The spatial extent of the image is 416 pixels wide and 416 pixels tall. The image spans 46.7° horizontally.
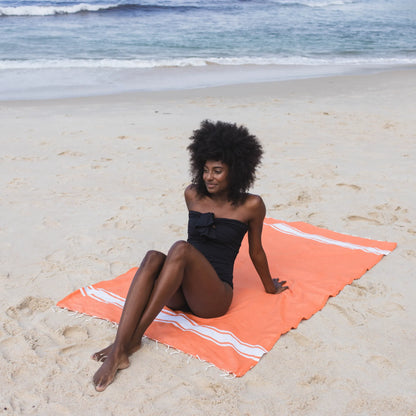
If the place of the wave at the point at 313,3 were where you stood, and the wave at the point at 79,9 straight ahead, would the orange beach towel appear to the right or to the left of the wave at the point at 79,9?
left

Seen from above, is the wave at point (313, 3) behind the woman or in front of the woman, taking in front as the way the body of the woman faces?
behind

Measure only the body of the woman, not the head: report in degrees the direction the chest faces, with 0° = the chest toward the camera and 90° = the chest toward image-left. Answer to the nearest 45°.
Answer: approximately 45°

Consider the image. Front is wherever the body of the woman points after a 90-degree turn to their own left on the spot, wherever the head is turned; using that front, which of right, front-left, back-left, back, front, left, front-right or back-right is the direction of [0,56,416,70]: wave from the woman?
back-left

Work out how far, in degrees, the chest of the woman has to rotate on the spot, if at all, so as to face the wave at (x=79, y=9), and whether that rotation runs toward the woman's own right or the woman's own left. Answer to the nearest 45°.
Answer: approximately 135° to the woman's own right
